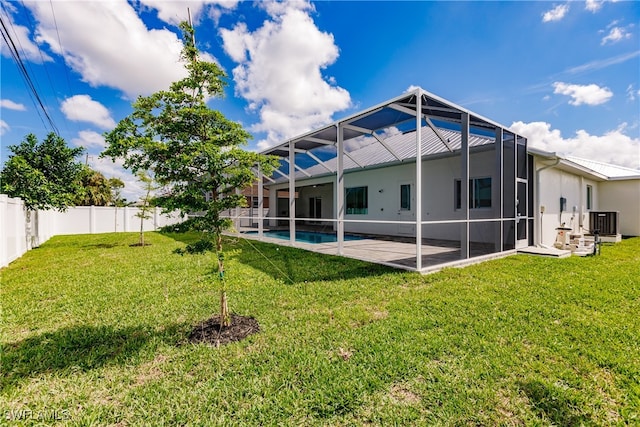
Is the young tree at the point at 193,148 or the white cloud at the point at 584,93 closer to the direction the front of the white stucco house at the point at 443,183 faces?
the white cloud

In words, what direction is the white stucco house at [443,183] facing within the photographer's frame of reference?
facing away from the viewer and to the right of the viewer

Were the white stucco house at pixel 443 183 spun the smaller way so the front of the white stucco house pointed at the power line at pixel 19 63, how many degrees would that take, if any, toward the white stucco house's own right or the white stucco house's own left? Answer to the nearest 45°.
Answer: approximately 180°

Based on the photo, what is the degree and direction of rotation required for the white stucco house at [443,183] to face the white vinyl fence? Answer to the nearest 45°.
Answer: approximately 135° to its left

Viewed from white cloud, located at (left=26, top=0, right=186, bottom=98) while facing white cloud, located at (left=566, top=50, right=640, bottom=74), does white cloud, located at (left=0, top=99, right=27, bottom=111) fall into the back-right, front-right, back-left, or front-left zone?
back-left

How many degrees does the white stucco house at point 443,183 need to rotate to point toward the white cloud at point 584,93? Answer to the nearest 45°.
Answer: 0° — it already faces it

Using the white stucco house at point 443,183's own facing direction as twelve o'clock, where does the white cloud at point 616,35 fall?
The white cloud is roughly at 1 o'clock from the white stucco house.

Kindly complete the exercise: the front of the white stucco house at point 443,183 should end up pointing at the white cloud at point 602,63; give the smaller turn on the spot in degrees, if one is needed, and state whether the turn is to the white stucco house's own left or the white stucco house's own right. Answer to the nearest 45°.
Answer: approximately 45° to the white stucco house's own right
